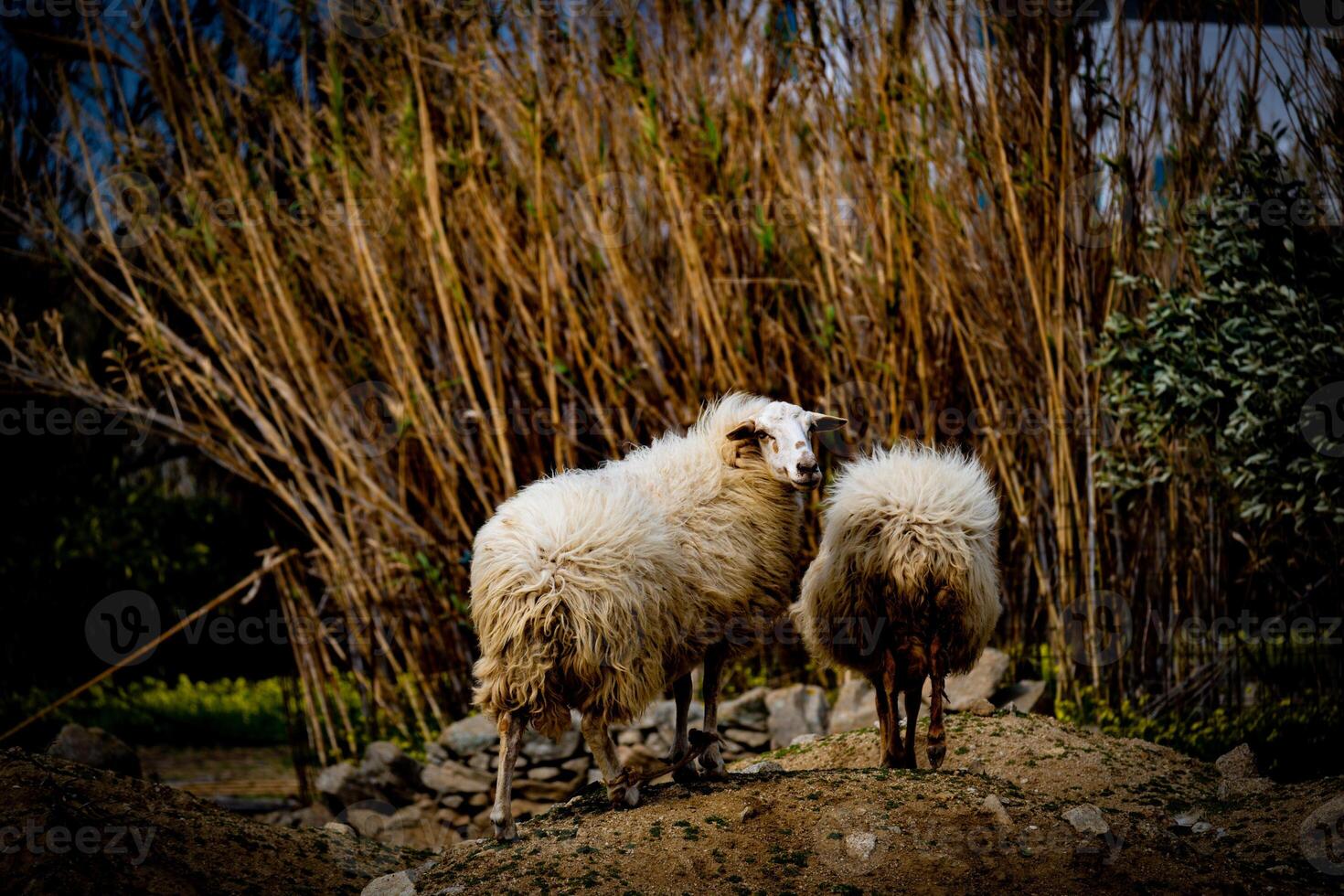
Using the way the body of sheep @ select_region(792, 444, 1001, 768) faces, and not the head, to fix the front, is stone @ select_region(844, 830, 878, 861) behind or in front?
behind

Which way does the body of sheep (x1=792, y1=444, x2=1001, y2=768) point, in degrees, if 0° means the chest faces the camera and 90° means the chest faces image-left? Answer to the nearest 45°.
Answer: approximately 180°

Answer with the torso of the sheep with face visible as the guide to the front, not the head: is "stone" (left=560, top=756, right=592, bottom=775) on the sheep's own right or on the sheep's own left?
on the sheep's own left

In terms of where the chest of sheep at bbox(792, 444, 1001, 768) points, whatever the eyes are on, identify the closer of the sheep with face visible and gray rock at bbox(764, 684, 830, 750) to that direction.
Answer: the gray rock

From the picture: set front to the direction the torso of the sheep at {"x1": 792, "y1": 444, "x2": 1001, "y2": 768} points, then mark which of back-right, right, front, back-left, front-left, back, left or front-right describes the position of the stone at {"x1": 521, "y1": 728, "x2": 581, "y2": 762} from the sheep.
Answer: front-left

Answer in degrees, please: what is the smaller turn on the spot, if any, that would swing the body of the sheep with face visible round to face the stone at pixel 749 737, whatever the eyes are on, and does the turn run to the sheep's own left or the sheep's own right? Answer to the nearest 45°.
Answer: approximately 45° to the sheep's own left

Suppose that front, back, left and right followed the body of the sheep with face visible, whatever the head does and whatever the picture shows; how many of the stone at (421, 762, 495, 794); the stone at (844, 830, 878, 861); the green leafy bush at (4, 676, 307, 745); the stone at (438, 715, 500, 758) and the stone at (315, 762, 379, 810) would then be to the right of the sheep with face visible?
1

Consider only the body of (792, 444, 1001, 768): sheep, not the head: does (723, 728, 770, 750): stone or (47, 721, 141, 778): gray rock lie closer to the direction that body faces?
the stone

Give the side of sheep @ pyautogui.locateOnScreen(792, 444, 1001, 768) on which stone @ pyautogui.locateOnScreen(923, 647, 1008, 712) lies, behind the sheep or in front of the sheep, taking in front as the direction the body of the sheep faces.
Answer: in front

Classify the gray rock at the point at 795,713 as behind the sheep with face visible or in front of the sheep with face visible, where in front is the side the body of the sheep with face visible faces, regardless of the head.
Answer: in front

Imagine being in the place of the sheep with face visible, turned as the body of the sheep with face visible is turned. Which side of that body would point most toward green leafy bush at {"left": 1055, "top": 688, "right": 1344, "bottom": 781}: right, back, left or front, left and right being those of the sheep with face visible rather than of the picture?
front

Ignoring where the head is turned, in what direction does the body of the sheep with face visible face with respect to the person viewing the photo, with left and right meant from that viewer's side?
facing away from the viewer and to the right of the viewer

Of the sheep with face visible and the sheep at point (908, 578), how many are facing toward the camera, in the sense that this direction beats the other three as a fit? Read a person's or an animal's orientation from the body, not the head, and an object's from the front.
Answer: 0

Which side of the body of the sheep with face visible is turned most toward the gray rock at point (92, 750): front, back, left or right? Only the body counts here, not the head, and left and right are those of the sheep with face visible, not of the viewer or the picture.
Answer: left
